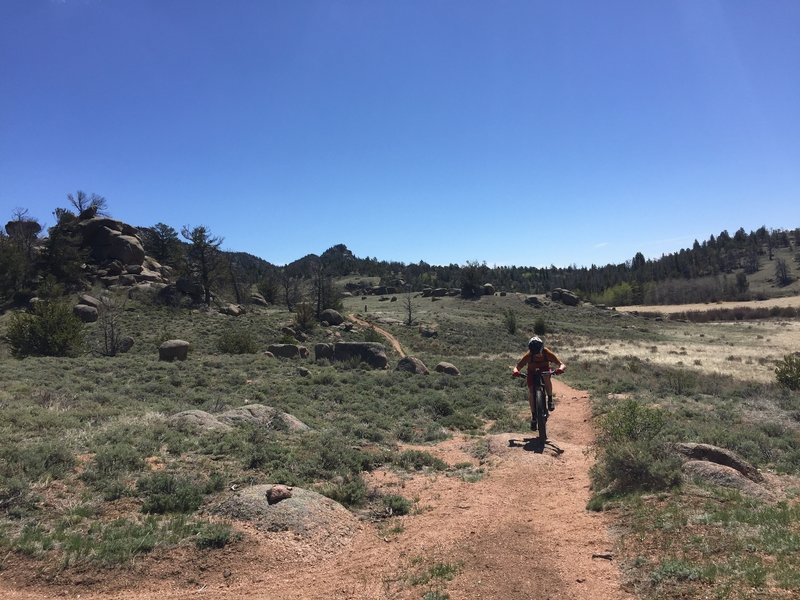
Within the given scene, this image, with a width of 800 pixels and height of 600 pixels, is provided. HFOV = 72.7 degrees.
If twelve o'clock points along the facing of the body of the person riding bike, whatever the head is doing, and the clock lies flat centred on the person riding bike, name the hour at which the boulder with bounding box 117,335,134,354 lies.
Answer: The boulder is roughly at 4 o'clock from the person riding bike.

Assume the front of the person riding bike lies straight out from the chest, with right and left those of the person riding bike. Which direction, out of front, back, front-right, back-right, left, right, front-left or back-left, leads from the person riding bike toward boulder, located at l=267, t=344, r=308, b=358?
back-right

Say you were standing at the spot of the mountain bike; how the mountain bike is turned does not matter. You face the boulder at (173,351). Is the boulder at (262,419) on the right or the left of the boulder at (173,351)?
left

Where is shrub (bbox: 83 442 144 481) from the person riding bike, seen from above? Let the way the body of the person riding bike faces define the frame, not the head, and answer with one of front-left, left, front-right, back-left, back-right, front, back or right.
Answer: front-right

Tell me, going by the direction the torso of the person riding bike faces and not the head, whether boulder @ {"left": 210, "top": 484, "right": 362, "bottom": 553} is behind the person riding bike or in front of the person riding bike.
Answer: in front

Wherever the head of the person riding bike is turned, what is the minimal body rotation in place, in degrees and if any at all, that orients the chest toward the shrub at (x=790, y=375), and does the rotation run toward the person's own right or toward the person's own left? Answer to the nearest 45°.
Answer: approximately 135° to the person's own left

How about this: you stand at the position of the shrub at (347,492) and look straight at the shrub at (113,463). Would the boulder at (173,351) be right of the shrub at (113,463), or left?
right

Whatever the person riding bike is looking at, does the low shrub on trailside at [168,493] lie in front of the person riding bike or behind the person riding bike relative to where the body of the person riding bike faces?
in front

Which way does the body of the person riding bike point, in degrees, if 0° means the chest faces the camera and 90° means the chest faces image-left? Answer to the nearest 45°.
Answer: approximately 0°

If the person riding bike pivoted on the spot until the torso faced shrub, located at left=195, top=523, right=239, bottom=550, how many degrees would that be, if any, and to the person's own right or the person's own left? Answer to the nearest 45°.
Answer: approximately 45° to the person's own right

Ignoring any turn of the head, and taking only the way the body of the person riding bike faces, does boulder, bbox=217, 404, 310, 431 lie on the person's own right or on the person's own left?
on the person's own right
